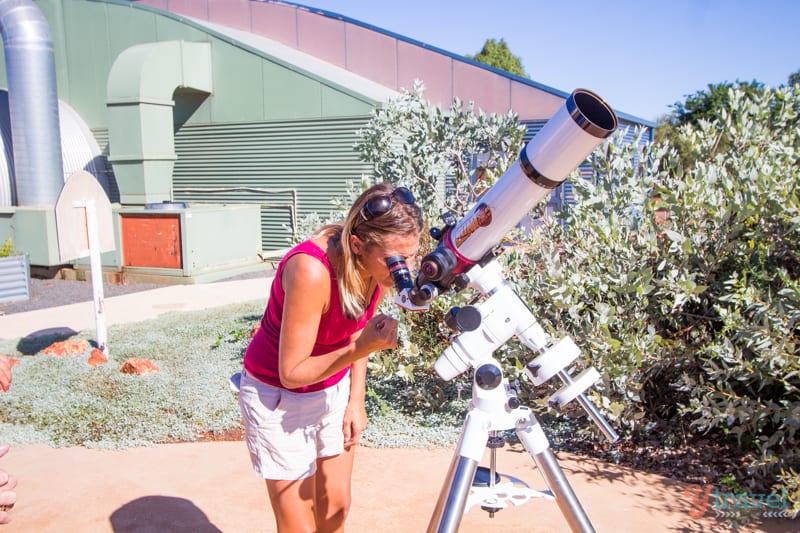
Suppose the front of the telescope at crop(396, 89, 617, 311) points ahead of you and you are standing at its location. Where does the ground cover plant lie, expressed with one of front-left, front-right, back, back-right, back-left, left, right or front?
back

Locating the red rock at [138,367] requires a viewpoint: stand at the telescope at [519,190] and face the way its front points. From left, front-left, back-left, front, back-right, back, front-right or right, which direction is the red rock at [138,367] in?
back

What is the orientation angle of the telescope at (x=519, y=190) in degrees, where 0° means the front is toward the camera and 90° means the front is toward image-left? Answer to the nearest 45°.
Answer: approximately 315°

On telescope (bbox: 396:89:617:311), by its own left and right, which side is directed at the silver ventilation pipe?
back

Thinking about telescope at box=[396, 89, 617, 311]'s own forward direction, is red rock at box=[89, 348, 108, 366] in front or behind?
behind

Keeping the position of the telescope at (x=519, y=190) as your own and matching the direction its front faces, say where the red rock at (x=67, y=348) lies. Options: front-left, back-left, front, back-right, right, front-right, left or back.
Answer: back

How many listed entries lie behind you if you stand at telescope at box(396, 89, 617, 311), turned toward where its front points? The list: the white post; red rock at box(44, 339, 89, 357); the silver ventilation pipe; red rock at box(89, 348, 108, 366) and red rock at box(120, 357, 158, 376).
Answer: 5

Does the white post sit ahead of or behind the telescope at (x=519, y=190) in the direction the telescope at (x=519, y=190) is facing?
behind
